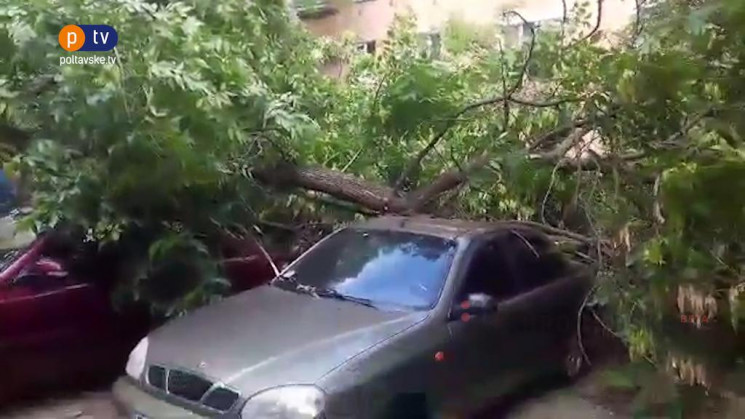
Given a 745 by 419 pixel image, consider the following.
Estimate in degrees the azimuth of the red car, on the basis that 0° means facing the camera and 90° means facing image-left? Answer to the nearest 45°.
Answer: approximately 45°
